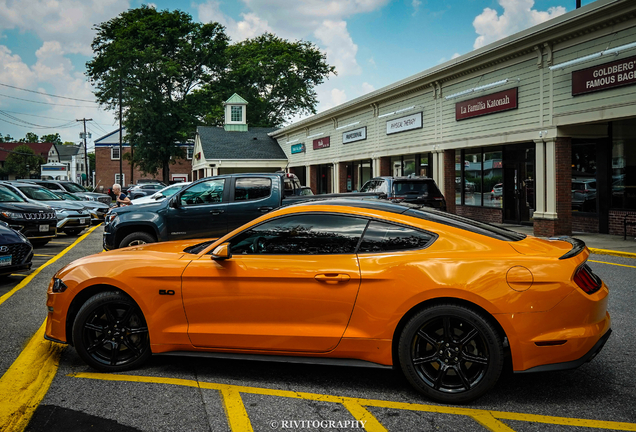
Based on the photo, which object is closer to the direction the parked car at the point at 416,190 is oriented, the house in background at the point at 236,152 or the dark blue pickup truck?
the house in background

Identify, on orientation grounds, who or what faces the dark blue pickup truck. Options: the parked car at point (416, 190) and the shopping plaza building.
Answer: the shopping plaza building

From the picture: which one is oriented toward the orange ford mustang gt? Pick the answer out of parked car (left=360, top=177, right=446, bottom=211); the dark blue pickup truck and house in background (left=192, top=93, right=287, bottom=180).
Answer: the house in background

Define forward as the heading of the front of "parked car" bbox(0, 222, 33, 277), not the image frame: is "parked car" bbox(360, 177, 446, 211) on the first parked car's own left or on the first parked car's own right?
on the first parked car's own left

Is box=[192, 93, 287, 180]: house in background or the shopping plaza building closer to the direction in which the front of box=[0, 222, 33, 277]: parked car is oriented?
the shopping plaza building

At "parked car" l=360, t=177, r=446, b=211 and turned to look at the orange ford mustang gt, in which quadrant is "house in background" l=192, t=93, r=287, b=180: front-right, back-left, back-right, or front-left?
back-right

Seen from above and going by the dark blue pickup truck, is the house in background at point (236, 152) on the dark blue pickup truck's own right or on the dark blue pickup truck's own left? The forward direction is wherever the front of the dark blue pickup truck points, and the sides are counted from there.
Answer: on the dark blue pickup truck's own right

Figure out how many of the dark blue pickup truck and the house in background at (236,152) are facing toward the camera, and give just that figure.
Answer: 1

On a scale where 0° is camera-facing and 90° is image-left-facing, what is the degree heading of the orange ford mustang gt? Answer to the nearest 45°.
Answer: approximately 90°

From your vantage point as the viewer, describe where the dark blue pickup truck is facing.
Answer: facing to the left of the viewer
